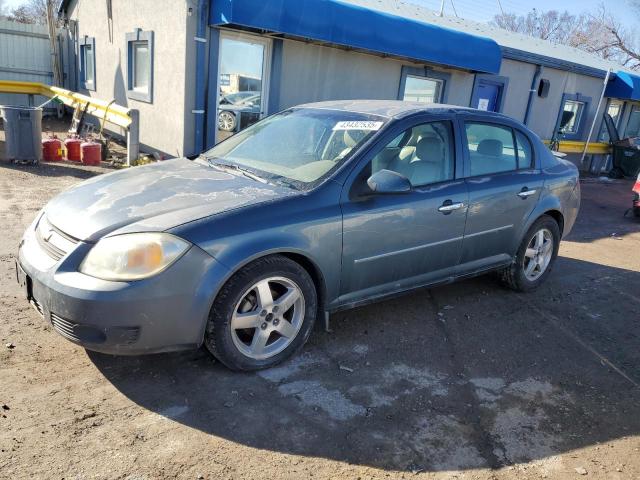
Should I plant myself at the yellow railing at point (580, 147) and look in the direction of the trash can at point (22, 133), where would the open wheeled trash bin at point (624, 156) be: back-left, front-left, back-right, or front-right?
back-left

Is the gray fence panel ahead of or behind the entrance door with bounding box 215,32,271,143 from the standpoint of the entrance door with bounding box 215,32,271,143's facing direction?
behind

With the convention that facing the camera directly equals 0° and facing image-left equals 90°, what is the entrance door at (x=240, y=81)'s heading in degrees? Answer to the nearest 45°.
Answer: approximately 315°

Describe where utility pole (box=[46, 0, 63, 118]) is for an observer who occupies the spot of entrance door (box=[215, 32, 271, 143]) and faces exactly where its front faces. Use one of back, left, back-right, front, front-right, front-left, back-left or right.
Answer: back

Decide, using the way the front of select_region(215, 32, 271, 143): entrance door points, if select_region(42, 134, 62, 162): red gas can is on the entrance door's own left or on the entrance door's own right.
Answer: on the entrance door's own right

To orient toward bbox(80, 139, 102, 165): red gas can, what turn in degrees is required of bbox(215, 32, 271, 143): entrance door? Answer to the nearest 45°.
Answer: approximately 135° to its right

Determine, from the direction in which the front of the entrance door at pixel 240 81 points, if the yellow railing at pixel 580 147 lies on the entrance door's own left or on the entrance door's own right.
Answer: on the entrance door's own left
